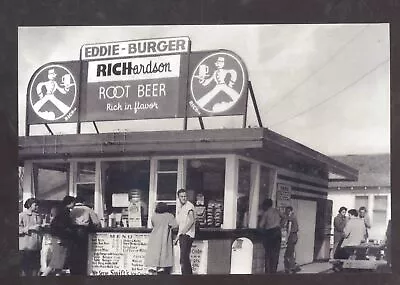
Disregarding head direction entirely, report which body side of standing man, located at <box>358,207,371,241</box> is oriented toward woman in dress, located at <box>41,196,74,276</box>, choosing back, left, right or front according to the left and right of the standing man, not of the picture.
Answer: front

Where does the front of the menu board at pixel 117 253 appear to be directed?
toward the camera

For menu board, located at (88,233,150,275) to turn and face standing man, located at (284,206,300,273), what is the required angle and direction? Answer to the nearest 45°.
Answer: approximately 90° to its left

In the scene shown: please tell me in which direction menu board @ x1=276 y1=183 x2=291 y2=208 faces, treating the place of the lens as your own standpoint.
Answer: facing the viewer and to the right of the viewer

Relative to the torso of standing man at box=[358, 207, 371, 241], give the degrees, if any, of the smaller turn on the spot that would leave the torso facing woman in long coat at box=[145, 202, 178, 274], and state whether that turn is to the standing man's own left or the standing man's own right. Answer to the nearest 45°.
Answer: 0° — they already face them

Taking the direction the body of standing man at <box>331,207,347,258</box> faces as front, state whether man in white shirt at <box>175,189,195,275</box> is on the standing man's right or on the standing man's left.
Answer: on the standing man's right

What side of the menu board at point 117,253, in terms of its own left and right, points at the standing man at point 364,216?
left

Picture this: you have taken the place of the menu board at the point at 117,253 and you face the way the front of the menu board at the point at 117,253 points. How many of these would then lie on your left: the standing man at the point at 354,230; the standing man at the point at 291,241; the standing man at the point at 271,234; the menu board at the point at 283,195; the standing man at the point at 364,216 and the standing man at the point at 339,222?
6
